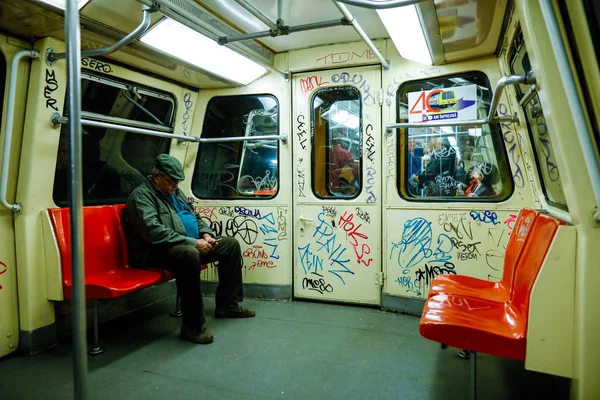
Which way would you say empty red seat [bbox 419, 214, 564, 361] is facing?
to the viewer's left

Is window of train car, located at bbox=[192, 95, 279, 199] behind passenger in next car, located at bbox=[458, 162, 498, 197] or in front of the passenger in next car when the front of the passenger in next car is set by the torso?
in front

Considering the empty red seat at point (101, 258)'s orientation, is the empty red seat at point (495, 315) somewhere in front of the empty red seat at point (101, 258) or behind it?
in front

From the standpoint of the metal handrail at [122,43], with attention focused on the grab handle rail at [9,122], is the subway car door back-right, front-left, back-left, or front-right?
back-right

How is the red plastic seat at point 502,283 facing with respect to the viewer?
to the viewer's left

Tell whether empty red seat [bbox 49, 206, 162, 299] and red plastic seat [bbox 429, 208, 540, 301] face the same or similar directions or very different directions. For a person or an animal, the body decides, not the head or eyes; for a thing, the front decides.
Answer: very different directions

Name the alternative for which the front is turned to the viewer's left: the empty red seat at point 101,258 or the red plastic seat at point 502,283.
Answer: the red plastic seat

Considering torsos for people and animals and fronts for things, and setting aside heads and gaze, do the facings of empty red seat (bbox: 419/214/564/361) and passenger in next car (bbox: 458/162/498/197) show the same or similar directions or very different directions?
same or similar directions

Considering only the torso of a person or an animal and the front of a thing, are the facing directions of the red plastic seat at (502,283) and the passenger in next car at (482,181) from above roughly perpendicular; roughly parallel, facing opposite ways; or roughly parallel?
roughly parallel

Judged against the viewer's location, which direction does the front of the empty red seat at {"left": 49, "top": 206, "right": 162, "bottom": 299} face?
facing the viewer and to the right of the viewer

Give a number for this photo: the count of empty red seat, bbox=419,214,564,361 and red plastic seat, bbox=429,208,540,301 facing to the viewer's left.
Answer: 2

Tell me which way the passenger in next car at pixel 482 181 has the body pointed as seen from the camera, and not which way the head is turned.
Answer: to the viewer's left

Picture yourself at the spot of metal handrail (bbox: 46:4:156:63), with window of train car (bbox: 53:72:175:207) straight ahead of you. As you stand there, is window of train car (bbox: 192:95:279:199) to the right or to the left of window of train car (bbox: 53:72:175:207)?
right

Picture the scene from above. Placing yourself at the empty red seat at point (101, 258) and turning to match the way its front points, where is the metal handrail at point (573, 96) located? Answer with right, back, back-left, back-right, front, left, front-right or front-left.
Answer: front

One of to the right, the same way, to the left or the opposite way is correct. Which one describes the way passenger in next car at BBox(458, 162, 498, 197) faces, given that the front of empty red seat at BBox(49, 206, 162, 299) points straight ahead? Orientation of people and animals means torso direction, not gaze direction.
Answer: the opposite way

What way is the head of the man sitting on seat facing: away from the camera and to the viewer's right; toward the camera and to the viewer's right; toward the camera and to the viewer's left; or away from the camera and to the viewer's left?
toward the camera and to the viewer's right

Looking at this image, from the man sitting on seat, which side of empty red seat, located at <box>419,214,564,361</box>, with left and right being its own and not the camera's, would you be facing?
front

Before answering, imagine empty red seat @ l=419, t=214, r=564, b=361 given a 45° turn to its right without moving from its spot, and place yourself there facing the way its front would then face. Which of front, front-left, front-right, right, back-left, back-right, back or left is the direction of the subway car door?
front
